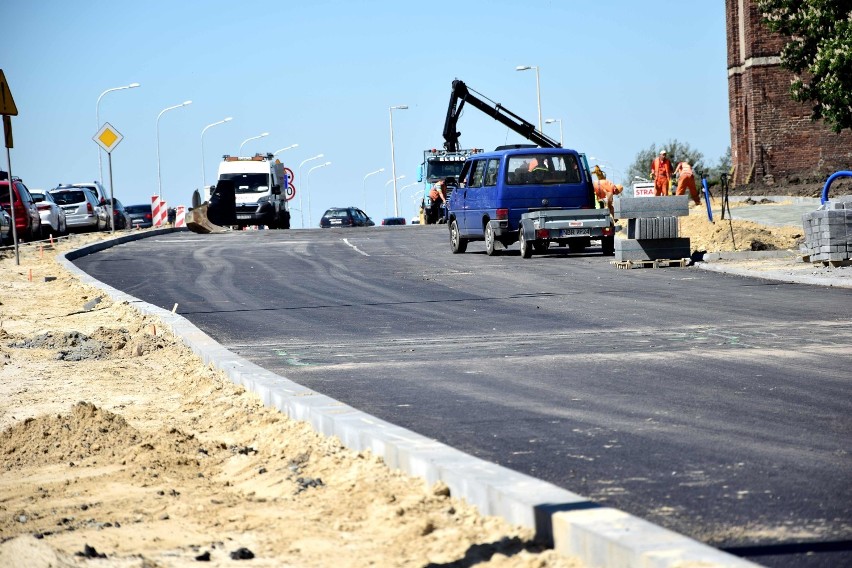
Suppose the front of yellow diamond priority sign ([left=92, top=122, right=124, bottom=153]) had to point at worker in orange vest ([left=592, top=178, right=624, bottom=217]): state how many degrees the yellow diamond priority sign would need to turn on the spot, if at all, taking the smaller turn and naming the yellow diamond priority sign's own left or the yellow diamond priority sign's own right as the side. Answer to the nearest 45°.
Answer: approximately 90° to the yellow diamond priority sign's own left

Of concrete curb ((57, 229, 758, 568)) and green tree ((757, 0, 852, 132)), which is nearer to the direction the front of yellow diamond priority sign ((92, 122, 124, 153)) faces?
the concrete curb

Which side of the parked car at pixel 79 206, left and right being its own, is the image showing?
back

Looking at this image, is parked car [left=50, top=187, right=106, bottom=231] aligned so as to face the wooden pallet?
no

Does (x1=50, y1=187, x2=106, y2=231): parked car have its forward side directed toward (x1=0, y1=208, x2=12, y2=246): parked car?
no

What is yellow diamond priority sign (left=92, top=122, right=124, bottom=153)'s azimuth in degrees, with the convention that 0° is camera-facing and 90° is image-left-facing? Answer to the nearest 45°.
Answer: approximately 0°

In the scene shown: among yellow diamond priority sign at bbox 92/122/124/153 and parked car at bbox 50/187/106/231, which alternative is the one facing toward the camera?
the yellow diamond priority sign

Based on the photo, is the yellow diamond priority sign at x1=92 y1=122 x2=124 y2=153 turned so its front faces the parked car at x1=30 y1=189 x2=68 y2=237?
no

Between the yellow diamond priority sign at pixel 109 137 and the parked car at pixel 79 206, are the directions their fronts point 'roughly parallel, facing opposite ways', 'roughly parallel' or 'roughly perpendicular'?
roughly parallel, facing opposite ways

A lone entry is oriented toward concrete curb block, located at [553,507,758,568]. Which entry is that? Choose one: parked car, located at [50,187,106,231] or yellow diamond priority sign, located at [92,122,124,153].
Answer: the yellow diamond priority sign
